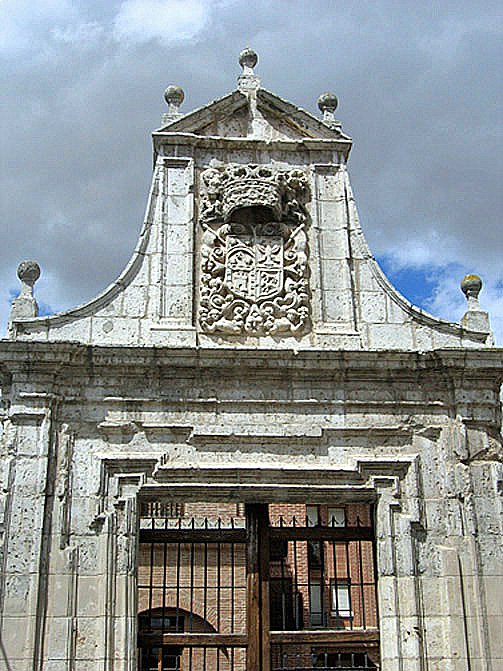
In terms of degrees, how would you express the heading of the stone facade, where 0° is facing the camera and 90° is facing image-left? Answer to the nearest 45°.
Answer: approximately 0°
